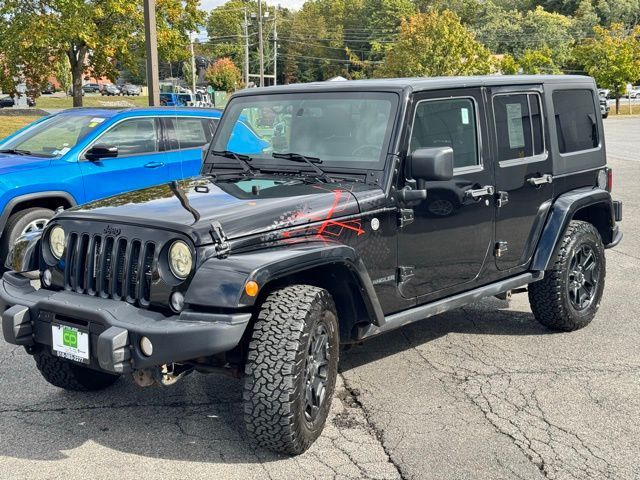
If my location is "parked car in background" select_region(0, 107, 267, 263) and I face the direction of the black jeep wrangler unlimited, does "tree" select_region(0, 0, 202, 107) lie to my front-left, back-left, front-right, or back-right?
back-left

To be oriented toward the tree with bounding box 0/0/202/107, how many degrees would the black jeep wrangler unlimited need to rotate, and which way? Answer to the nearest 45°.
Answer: approximately 135° to its right

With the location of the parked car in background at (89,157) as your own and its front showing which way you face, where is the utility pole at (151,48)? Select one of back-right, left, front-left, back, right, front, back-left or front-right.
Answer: back-right

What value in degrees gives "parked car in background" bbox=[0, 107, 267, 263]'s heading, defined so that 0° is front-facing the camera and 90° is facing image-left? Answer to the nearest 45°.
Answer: approximately 45°

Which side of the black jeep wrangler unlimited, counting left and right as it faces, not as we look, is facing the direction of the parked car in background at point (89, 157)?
right

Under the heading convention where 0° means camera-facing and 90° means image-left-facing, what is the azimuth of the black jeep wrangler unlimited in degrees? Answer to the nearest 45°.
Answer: approximately 45°

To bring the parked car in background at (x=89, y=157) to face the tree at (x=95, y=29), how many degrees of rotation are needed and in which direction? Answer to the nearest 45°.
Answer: approximately 135° to its right

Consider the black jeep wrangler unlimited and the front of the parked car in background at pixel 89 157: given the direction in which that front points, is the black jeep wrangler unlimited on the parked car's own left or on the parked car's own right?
on the parked car's own left
